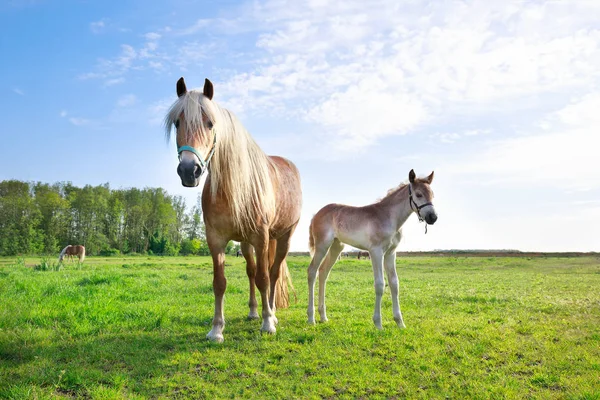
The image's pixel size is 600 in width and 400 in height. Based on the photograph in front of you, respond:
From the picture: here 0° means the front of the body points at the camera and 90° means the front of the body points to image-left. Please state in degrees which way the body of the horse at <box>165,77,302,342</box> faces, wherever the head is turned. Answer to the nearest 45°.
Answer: approximately 45°

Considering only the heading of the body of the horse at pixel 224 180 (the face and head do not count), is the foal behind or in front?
behind
